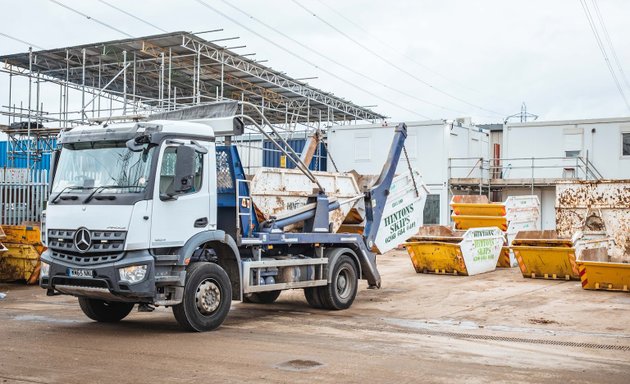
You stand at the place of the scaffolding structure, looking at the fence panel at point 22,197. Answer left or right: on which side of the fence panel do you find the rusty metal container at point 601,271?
left

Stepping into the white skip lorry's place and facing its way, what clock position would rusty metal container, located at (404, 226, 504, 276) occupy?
The rusty metal container is roughly at 6 o'clock from the white skip lorry.

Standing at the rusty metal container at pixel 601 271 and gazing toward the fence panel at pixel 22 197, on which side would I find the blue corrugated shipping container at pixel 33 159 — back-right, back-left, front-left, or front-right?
front-right

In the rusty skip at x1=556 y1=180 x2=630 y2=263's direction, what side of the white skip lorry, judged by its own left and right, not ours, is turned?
back

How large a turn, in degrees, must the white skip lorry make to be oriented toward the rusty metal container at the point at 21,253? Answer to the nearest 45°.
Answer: approximately 90° to its right

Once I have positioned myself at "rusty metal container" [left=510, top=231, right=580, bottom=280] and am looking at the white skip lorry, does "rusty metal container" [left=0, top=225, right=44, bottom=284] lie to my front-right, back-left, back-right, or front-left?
front-right

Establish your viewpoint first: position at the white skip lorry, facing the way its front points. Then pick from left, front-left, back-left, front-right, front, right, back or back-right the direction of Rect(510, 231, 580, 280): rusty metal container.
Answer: back

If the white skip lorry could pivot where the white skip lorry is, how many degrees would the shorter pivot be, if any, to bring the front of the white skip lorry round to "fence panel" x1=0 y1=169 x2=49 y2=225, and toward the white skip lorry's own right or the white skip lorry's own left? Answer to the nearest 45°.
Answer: approximately 90° to the white skip lorry's own right

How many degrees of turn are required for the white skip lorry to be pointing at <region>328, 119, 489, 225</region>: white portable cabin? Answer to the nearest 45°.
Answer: approximately 180°

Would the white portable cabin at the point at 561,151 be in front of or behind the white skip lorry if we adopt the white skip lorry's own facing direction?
behind

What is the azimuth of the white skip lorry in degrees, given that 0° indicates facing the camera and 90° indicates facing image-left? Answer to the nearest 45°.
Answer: approximately 45°
